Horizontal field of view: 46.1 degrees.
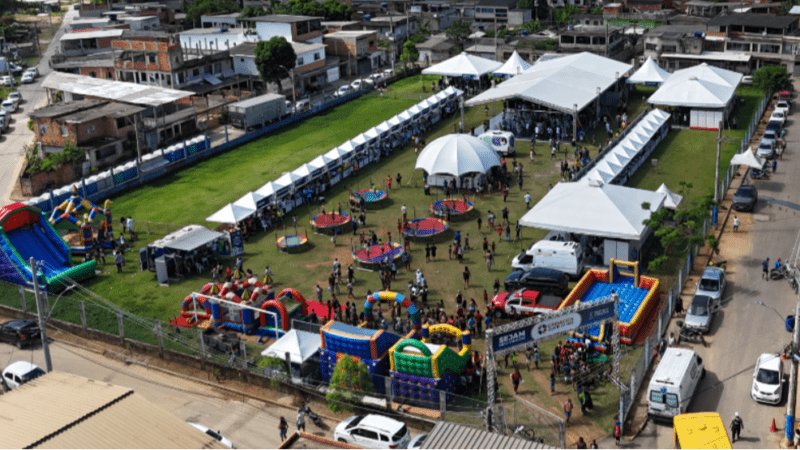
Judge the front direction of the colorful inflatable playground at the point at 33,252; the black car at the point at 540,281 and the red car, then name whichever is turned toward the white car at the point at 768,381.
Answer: the colorful inflatable playground

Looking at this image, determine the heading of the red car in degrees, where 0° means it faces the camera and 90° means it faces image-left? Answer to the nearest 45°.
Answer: approximately 90°

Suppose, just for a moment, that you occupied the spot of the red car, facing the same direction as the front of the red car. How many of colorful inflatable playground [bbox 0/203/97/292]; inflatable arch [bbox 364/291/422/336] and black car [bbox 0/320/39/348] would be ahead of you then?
3

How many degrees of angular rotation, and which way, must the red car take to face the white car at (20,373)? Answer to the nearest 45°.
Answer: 0° — it already faces it

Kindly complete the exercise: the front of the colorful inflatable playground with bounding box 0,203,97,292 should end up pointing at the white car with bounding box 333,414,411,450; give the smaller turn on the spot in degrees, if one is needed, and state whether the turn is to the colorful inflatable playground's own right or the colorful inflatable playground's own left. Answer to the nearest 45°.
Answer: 0° — it already faces it

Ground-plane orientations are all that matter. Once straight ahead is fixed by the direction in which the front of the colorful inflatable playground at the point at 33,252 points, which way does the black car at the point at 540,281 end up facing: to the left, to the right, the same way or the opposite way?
the opposite way

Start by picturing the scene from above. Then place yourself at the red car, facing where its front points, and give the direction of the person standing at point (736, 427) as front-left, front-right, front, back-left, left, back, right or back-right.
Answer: back-left

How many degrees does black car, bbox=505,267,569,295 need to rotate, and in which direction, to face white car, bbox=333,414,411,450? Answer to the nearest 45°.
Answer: approximately 45° to its left

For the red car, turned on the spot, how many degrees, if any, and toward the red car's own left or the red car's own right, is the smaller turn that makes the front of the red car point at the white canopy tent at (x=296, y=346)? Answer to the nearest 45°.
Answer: approximately 45° to the red car's own left

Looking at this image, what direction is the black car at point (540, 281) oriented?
to the viewer's left
